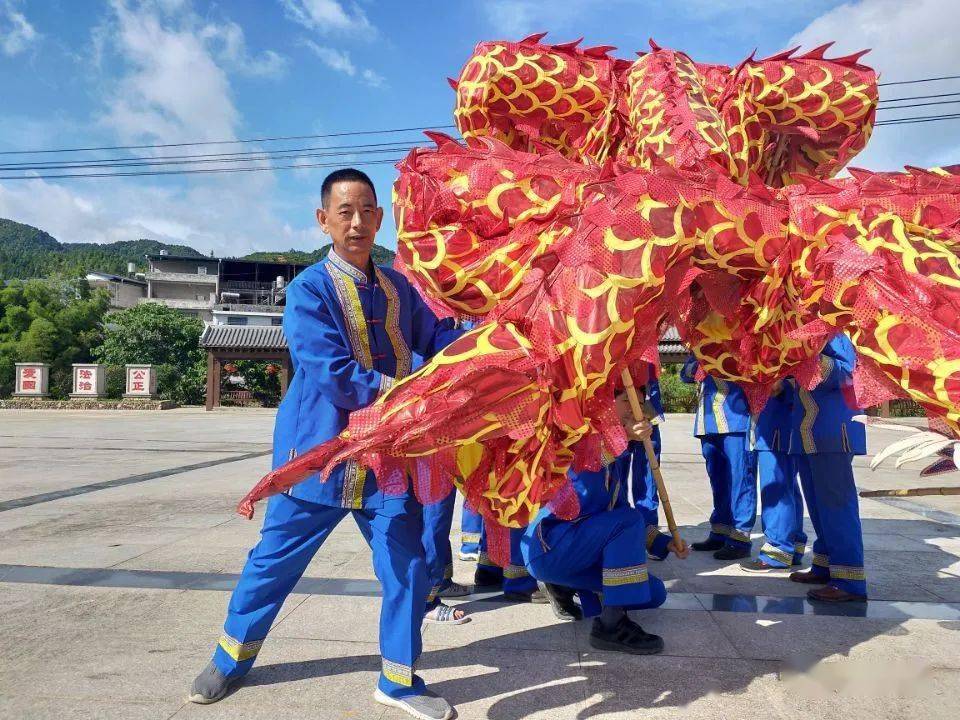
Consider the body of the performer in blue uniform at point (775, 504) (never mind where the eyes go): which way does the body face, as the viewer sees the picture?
to the viewer's left

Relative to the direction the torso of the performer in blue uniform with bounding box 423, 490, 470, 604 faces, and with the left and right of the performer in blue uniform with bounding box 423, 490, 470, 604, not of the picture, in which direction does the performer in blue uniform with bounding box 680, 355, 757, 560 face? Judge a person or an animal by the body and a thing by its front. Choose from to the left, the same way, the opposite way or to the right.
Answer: the opposite way

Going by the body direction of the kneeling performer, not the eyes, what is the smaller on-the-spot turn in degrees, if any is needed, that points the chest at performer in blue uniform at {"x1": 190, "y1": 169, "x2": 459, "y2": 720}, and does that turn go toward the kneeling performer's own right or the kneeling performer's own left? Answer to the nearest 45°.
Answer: approximately 135° to the kneeling performer's own right

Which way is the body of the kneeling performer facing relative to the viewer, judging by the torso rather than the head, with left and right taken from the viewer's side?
facing to the right of the viewer

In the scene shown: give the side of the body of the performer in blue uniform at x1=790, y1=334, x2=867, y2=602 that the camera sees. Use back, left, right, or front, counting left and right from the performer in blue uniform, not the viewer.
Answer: left

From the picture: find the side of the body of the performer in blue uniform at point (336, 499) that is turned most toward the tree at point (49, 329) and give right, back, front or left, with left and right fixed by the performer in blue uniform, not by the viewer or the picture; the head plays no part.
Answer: back

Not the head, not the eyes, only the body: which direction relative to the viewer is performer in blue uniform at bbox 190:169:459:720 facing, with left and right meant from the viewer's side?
facing the viewer and to the right of the viewer
